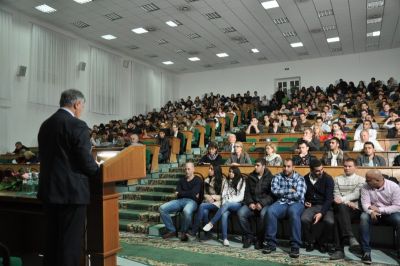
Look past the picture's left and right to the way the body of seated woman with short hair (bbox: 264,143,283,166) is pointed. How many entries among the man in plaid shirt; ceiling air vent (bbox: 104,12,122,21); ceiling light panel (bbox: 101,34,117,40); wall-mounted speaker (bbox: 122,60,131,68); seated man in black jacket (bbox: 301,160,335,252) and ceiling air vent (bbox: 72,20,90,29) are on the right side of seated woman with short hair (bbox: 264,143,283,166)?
4

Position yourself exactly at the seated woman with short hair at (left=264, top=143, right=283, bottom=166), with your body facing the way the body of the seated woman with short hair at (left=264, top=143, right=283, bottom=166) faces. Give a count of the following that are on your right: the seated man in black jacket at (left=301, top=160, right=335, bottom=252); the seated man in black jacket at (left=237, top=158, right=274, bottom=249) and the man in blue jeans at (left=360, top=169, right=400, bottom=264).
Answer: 0

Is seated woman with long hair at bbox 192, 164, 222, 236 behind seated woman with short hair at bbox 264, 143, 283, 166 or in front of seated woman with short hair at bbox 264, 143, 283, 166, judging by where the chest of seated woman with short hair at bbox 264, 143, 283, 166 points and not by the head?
in front

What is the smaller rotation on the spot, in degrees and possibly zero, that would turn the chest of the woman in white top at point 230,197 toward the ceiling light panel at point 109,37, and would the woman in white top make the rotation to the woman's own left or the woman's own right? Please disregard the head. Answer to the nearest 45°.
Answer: approximately 90° to the woman's own right

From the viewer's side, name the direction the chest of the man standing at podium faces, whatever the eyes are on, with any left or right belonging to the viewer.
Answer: facing away from the viewer and to the right of the viewer

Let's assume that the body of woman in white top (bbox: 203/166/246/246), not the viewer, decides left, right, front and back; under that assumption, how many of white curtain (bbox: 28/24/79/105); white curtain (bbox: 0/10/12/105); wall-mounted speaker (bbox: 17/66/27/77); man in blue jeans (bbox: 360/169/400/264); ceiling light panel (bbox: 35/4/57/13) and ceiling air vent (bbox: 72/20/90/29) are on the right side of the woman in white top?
5

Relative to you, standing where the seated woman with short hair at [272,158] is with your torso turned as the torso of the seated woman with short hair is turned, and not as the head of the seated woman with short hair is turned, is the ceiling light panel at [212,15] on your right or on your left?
on your right

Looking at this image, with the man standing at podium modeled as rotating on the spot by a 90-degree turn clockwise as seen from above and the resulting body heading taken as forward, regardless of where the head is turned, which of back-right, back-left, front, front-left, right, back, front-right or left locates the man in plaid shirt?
left

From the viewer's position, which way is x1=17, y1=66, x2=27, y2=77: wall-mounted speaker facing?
facing the viewer and to the right of the viewer

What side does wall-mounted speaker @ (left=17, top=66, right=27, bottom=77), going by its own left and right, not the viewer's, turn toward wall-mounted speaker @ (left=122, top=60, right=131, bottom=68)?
left

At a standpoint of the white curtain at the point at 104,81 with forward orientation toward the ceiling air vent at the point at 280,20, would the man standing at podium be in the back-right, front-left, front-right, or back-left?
front-right

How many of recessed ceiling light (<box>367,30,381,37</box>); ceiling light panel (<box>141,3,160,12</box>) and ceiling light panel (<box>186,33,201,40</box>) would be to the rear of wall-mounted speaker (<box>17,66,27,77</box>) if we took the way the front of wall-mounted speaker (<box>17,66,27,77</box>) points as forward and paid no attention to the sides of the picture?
0

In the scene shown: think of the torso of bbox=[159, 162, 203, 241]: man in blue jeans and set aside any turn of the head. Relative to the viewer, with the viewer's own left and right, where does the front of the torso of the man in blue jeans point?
facing the viewer and to the left of the viewer

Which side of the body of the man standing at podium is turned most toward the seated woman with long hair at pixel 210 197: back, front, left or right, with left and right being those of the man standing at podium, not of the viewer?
front

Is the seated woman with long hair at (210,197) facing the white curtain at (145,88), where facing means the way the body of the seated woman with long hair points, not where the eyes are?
no

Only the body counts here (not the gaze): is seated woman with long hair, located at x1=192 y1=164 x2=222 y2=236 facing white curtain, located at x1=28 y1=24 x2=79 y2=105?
no

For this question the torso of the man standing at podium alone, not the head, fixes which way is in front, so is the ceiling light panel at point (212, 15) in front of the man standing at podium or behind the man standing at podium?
in front

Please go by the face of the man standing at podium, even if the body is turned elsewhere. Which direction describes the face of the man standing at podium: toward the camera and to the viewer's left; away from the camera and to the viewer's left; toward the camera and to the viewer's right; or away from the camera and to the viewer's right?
away from the camera and to the viewer's right
